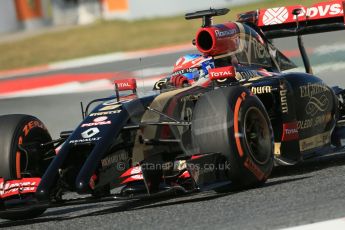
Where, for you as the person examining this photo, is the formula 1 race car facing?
facing the viewer and to the left of the viewer
